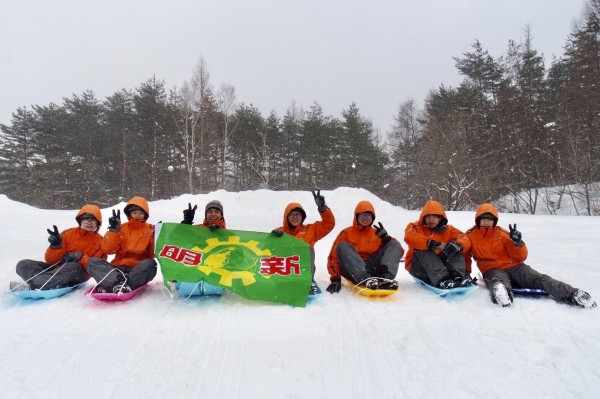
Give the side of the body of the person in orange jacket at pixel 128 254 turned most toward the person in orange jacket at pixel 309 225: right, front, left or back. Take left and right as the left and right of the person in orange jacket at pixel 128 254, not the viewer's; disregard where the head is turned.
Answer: left

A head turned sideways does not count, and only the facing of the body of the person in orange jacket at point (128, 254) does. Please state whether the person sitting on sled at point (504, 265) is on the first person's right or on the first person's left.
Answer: on the first person's left

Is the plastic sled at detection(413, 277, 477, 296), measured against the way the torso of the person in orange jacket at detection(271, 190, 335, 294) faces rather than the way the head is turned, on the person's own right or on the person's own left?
on the person's own left

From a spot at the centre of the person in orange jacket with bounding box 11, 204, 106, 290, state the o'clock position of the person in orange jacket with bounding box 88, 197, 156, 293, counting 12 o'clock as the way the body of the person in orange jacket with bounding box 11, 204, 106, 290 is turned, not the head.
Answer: the person in orange jacket with bounding box 88, 197, 156, 293 is roughly at 9 o'clock from the person in orange jacket with bounding box 11, 204, 106, 290.

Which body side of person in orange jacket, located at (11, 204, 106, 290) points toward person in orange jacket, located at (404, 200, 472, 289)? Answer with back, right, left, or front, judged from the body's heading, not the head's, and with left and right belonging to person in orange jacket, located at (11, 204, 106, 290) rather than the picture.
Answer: left

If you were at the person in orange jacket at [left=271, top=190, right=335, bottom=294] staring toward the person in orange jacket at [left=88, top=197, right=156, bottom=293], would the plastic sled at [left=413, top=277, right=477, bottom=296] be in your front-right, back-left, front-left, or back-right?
back-left

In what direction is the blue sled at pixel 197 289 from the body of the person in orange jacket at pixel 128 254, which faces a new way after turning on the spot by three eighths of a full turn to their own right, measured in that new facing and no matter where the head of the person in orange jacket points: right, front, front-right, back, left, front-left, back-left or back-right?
back

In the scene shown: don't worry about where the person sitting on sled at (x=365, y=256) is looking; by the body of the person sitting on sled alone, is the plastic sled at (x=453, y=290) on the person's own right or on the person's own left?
on the person's own left

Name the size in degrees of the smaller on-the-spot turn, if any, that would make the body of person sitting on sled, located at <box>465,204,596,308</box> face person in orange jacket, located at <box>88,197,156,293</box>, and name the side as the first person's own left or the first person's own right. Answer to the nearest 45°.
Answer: approximately 45° to the first person's own right

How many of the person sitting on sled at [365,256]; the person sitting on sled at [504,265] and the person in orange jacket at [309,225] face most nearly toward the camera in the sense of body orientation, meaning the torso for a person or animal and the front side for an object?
3
